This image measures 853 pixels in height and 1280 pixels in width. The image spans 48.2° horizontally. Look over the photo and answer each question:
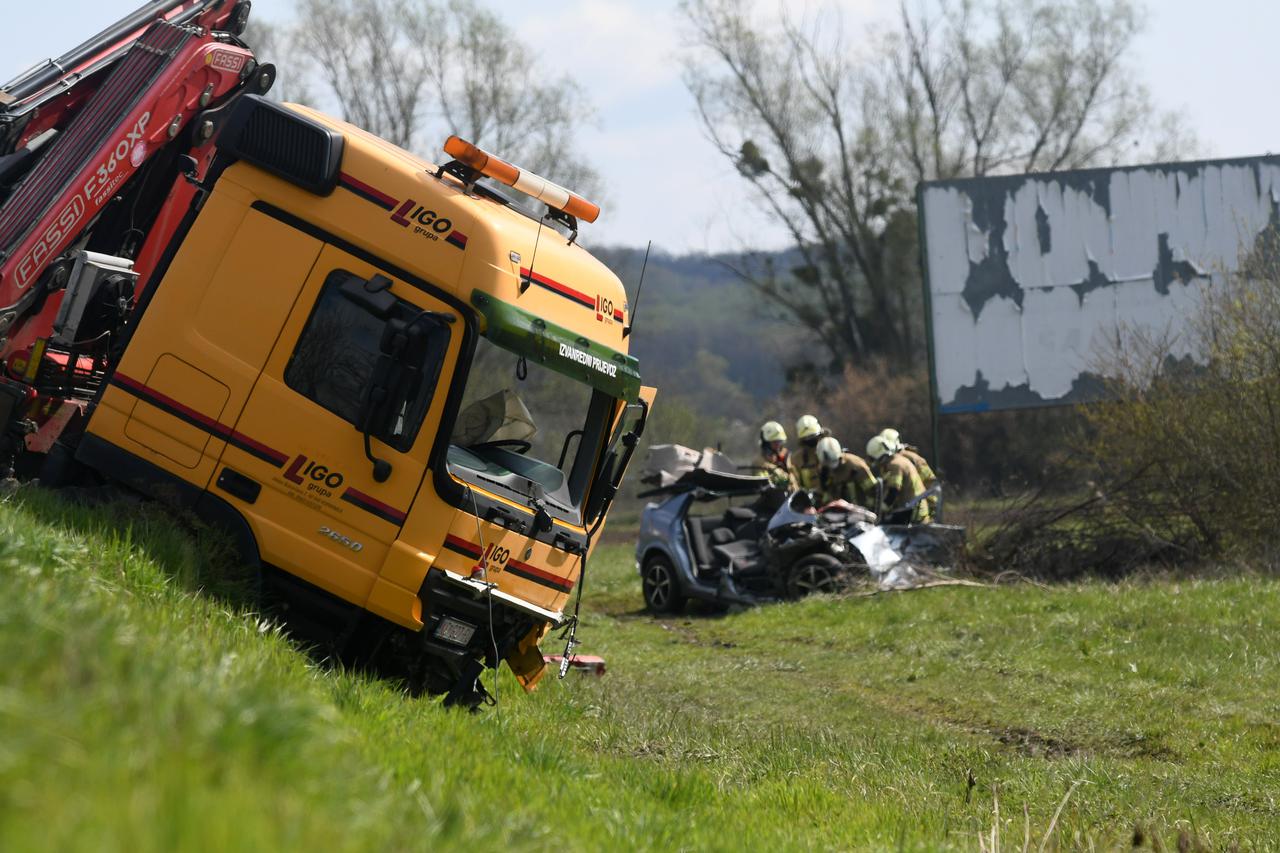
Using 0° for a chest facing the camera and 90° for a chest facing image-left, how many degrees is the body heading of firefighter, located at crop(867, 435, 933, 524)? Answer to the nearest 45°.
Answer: approximately 90°

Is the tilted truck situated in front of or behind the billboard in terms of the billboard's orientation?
in front

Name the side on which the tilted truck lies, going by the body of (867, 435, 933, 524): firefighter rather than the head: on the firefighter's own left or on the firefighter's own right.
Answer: on the firefighter's own left

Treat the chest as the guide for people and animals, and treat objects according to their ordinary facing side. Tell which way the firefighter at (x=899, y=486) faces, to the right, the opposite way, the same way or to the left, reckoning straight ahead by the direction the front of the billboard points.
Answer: to the right

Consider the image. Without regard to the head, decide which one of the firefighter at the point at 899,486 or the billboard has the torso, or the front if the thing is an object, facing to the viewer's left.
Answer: the firefighter

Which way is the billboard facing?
toward the camera

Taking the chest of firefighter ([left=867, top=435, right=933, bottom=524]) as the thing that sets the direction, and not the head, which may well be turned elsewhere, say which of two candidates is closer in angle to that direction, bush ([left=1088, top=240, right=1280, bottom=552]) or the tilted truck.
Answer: the tilted truck

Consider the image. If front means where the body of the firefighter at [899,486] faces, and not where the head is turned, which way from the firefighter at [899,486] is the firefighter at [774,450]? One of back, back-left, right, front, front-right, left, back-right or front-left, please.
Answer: front-right

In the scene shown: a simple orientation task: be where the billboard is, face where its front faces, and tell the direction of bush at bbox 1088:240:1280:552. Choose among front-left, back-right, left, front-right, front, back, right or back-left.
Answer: front

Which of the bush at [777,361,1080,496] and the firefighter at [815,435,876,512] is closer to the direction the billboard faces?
the firefighter

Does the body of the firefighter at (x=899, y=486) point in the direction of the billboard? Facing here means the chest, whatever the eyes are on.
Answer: no

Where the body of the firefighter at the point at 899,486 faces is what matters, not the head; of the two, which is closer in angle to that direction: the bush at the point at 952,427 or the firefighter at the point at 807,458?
the firefighter

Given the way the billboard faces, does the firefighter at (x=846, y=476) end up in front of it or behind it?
in front
